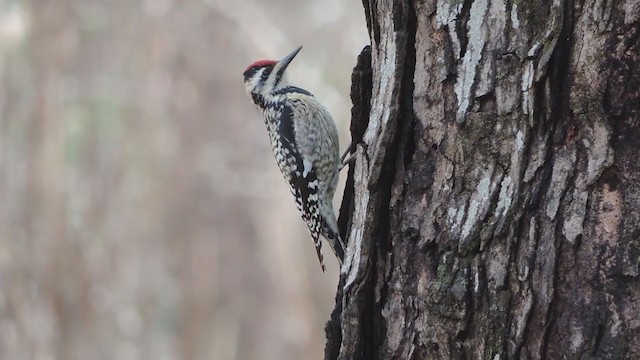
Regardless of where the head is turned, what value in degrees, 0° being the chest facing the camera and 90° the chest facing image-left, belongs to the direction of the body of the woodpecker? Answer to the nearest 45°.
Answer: approximately 270°
